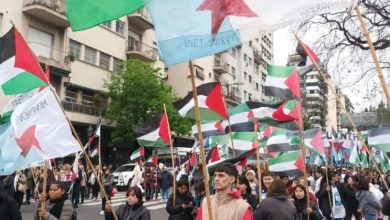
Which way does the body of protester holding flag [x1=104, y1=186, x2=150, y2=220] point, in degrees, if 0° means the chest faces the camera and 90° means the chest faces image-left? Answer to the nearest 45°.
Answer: approximately 45°

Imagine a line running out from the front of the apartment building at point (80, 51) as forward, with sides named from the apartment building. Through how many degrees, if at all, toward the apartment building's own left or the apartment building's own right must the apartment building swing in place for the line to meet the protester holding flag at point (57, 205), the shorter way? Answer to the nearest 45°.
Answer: approximately 45° to the apartment building's own right

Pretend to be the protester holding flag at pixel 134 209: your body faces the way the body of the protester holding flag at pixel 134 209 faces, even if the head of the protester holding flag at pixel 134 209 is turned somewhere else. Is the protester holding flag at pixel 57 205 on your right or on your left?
on your right

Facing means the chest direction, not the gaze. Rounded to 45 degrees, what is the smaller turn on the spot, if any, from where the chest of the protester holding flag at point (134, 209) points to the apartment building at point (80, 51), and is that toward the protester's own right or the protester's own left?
approximately 135° to the protester's own right

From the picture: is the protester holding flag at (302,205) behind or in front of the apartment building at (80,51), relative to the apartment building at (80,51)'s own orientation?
in front

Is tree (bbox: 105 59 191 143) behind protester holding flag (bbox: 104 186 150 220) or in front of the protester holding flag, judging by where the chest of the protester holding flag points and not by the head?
behind

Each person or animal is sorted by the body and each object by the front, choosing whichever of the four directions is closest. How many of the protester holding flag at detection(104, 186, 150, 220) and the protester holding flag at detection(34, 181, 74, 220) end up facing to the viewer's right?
0

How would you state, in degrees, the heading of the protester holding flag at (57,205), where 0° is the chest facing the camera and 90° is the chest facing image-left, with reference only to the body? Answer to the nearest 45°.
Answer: approximately 45°

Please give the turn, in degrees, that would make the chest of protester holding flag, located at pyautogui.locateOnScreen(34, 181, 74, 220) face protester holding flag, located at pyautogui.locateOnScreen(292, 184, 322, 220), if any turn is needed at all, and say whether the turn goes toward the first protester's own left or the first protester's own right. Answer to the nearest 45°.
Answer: approximately 135° to the first protester's own left

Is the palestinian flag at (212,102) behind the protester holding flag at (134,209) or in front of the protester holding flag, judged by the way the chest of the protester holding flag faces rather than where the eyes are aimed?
behind
